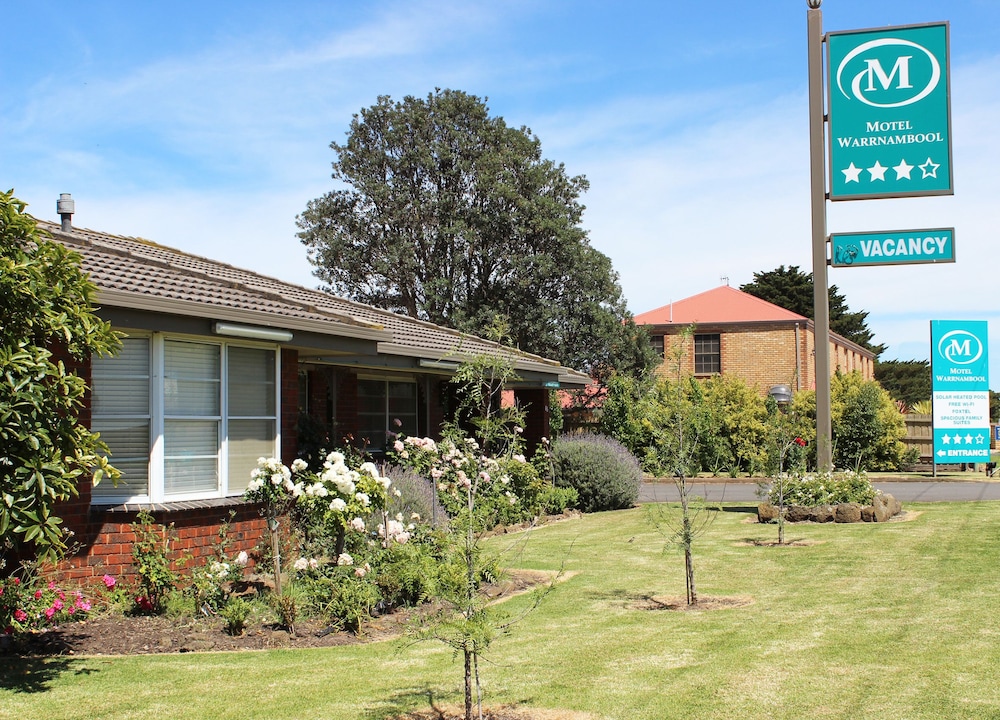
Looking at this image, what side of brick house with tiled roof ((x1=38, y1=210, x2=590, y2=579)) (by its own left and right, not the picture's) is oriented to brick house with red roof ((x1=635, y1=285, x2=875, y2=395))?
left

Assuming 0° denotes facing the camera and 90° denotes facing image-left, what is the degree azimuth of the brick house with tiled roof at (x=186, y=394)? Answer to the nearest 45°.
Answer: approximately 315°

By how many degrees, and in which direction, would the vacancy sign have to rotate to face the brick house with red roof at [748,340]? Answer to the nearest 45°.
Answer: approximately 180°

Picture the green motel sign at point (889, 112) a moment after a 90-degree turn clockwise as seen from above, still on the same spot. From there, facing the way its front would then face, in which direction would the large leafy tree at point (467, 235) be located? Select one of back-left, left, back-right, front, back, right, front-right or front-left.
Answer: front-right

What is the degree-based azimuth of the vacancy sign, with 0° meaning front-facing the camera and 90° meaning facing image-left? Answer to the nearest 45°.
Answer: approximately 0°

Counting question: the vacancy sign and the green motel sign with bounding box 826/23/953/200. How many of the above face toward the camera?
2

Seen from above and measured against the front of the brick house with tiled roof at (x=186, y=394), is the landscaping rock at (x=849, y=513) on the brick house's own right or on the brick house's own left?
on the brick house's own left

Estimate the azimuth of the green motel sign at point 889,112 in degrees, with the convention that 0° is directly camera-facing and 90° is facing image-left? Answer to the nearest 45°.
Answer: approximately 0°

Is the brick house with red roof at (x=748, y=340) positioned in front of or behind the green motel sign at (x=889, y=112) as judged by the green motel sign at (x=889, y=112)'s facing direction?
behind

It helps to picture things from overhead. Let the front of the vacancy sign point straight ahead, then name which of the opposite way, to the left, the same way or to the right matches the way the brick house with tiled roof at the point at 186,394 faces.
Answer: to the left
